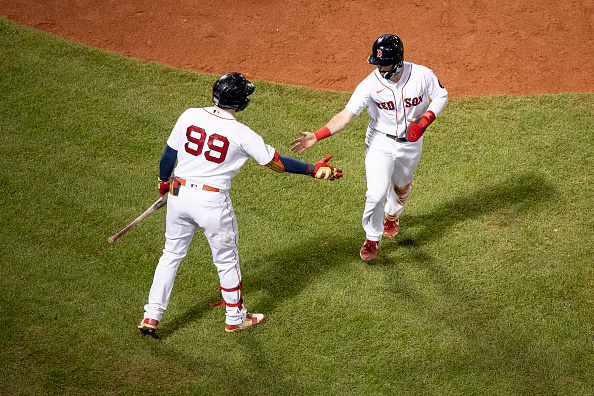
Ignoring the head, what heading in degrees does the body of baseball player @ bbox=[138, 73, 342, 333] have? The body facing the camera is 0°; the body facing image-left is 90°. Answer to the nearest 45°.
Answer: approximately 225°

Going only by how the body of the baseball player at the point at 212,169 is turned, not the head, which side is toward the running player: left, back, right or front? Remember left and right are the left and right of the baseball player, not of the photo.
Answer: front

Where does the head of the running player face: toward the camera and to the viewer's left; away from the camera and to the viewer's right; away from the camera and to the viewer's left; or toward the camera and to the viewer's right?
toward the camera and to the viewer's left

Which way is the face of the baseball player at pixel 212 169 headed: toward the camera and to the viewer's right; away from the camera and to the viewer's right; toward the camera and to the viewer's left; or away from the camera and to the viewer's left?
away from the camera and to the viewer's right
